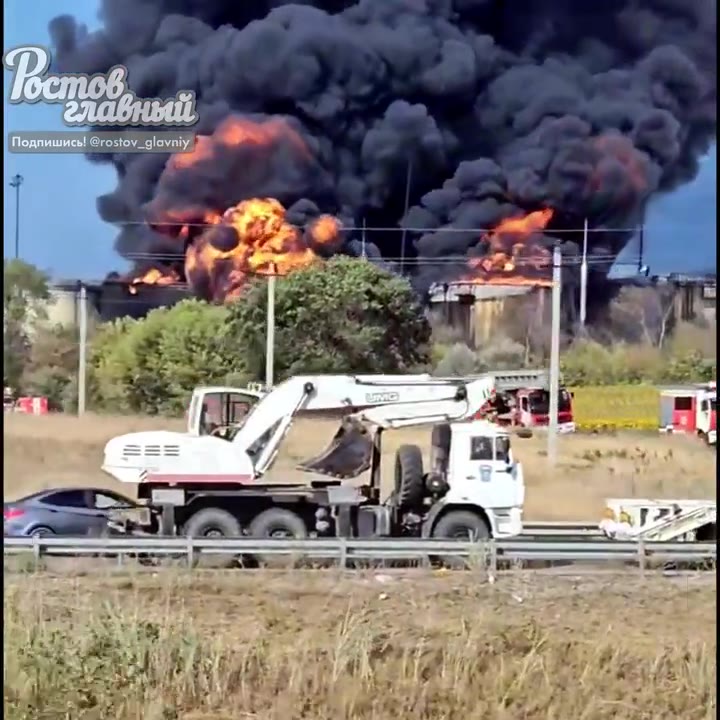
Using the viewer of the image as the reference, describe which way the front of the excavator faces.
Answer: facing to the right of the viewer

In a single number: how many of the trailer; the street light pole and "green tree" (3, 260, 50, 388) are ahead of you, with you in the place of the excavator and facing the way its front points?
1

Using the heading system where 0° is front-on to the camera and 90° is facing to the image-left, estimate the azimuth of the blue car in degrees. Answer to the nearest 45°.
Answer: approximately 270°

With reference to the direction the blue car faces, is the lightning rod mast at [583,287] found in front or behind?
in front

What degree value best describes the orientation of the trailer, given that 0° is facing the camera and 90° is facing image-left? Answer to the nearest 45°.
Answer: approximately 270°
